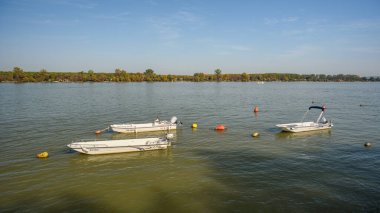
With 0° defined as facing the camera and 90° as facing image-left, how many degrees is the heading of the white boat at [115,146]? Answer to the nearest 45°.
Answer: approximately 90°

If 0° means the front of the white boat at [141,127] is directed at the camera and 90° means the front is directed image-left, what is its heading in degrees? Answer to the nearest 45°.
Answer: approximately 90°

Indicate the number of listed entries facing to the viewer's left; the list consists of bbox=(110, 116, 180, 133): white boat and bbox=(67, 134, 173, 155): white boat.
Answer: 2

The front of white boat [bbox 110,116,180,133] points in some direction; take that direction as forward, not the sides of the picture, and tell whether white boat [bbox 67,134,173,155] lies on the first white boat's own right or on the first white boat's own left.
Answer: on the first white boat's own left

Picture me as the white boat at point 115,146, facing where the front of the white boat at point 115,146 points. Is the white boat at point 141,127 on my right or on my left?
on my right
